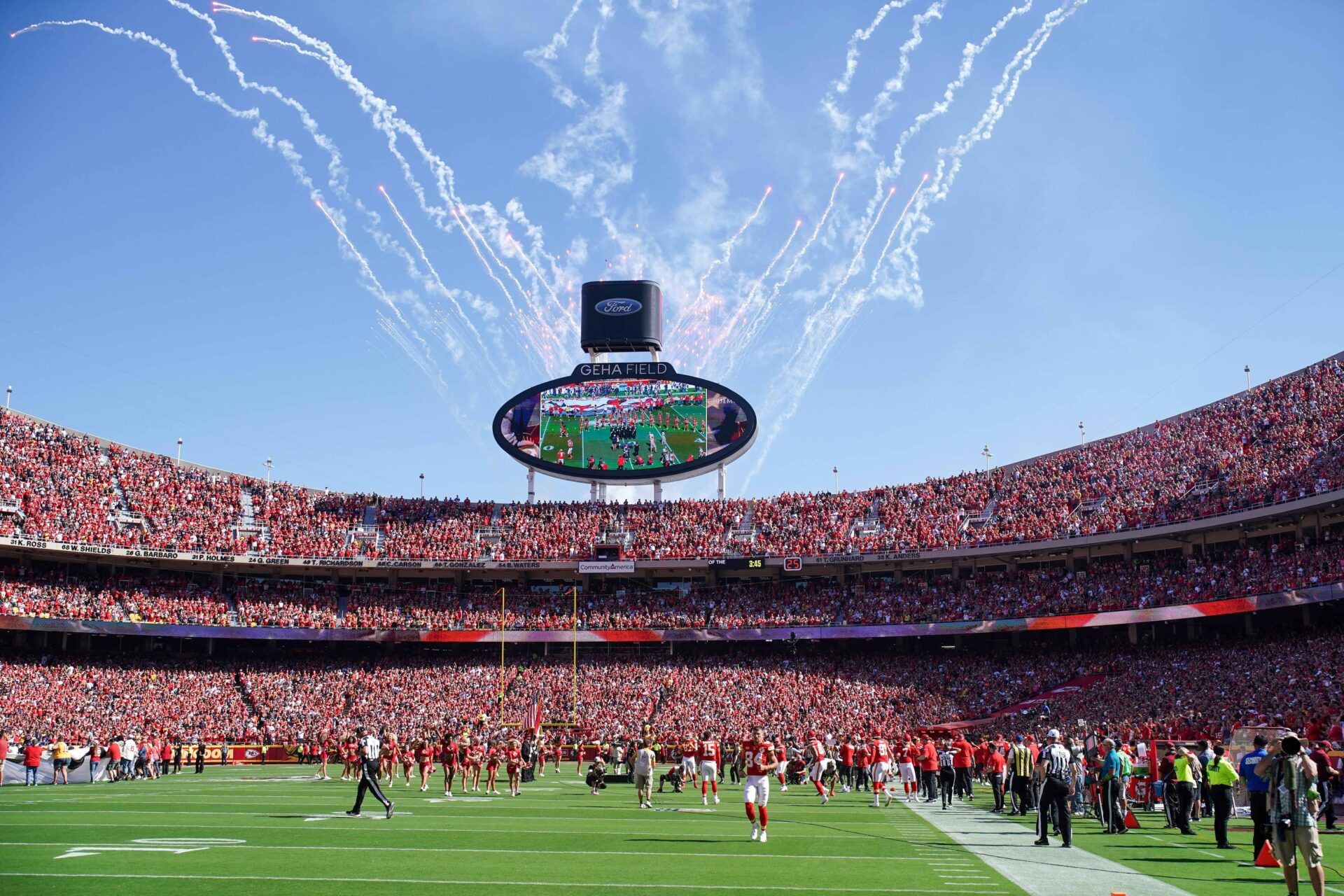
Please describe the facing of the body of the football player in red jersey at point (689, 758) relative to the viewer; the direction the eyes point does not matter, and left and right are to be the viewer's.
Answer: facing the viewer

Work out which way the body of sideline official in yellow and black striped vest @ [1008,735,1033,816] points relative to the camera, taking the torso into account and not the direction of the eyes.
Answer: away from the camera

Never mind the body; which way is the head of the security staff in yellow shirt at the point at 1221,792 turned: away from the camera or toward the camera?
away from the camera

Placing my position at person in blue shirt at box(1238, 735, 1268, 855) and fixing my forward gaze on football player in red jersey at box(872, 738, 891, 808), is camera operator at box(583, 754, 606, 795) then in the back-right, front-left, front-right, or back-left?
front-left

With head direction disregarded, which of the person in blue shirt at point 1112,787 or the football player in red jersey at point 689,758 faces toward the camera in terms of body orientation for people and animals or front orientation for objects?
the football player in red jersey

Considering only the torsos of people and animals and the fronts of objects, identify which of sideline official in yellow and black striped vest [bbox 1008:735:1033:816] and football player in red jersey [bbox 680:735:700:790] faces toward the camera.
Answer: the football player in red jersey

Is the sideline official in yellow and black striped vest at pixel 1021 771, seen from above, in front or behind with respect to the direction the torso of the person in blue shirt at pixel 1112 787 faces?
in front

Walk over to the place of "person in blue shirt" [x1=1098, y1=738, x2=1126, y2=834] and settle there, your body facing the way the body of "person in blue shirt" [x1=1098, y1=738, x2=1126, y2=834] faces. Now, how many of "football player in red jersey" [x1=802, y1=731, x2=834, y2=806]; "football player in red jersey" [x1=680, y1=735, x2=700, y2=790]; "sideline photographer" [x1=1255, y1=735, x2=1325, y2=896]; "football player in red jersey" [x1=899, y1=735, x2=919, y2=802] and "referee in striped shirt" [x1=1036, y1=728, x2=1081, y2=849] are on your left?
2

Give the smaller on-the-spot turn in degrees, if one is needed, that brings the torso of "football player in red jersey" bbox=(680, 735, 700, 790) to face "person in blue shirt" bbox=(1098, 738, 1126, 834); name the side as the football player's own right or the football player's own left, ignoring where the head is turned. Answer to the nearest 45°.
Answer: approximately 45° to the football player's own left

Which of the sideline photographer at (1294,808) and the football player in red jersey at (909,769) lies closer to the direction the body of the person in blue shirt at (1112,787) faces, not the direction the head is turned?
the football player in red jersey

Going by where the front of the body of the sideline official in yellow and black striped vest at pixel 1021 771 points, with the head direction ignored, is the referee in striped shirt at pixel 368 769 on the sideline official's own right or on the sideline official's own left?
on the sideline official's own left

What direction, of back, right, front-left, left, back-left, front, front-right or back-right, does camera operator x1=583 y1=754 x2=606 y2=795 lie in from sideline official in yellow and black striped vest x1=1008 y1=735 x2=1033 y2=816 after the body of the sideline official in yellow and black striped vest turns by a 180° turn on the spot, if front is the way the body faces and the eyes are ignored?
back-right

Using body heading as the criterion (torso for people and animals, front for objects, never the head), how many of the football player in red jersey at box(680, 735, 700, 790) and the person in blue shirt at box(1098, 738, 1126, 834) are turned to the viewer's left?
1

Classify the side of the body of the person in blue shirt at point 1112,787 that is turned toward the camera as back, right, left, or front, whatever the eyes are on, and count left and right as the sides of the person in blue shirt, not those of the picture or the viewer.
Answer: left

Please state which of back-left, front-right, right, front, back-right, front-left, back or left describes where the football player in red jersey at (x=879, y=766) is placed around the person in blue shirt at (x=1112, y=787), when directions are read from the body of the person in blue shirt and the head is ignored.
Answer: front-right

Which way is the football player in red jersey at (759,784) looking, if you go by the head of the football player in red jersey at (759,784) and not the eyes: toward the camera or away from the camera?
toward the camera

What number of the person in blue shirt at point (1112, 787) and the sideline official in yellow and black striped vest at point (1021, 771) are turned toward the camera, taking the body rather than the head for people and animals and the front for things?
0
